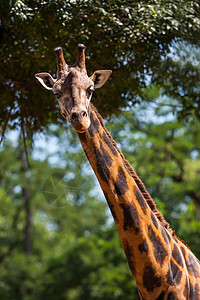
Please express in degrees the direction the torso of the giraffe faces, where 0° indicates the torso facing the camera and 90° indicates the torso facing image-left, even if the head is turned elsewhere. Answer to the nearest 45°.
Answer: approximately 45°
